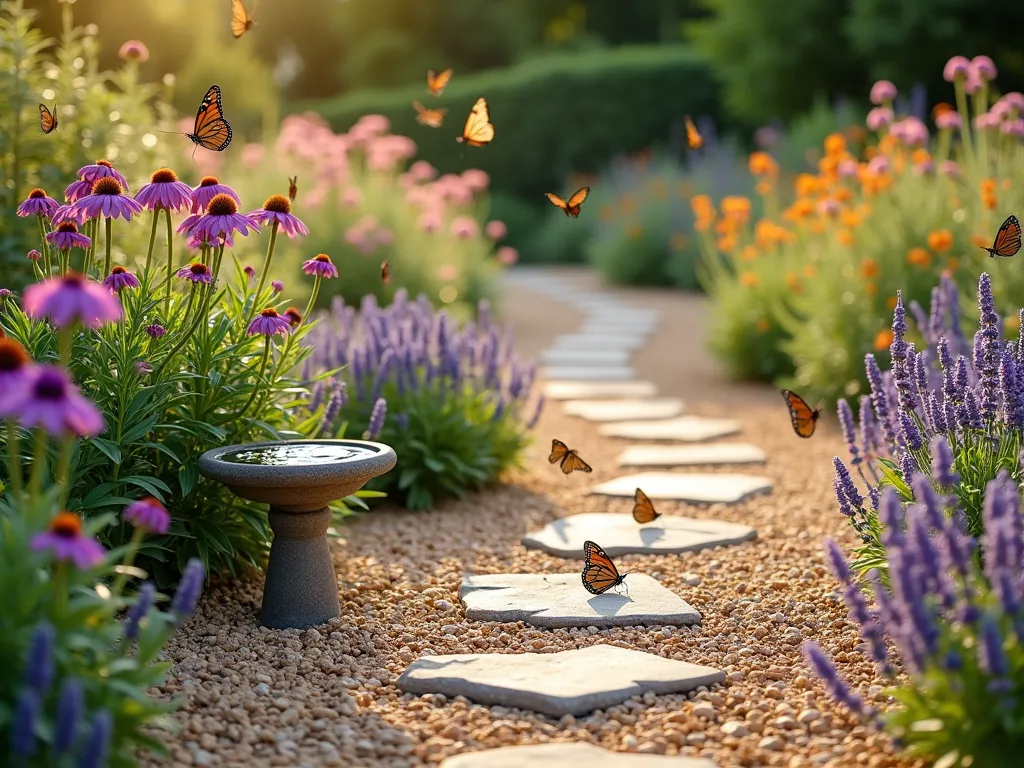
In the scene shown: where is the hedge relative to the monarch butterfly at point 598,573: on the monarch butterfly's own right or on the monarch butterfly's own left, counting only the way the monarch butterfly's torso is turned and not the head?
on the monarch butterfly's own left

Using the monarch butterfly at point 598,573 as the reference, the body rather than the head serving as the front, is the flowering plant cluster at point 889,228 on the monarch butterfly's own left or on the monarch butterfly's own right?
on the monarch butterfly's own left

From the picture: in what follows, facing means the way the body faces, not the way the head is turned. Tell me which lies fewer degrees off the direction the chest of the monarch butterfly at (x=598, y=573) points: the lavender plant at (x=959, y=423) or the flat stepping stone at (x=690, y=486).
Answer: the lavender plant

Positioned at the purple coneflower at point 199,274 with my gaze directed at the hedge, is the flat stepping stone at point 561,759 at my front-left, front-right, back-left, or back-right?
back-right

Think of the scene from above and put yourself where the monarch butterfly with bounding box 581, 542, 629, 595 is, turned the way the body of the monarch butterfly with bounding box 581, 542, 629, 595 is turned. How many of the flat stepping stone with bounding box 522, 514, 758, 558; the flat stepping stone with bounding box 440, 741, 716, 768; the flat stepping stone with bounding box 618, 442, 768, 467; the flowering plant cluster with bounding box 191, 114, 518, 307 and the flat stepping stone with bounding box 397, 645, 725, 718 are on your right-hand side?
2

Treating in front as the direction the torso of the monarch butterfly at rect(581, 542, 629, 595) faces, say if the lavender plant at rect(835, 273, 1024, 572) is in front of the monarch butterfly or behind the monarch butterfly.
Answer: in front

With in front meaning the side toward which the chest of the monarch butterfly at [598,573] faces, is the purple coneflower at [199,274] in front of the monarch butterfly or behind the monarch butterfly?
behind

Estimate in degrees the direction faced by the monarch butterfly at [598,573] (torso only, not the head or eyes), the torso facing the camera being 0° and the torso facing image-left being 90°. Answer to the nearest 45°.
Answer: approximately 270°

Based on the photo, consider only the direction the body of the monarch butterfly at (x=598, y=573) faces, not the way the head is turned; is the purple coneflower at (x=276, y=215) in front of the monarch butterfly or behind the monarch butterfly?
behind

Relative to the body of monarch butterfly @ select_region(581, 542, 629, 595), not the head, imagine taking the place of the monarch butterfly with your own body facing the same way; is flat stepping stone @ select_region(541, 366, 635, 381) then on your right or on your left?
on your left

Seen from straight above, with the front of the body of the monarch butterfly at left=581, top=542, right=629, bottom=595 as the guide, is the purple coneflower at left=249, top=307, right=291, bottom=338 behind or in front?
behind

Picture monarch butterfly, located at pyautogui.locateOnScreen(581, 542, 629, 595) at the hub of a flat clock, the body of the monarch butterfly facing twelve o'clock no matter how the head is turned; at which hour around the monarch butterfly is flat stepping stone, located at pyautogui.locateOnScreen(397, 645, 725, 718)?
The flat stepping stone is roughly at 3 o'clock from the monarch butterfly.
